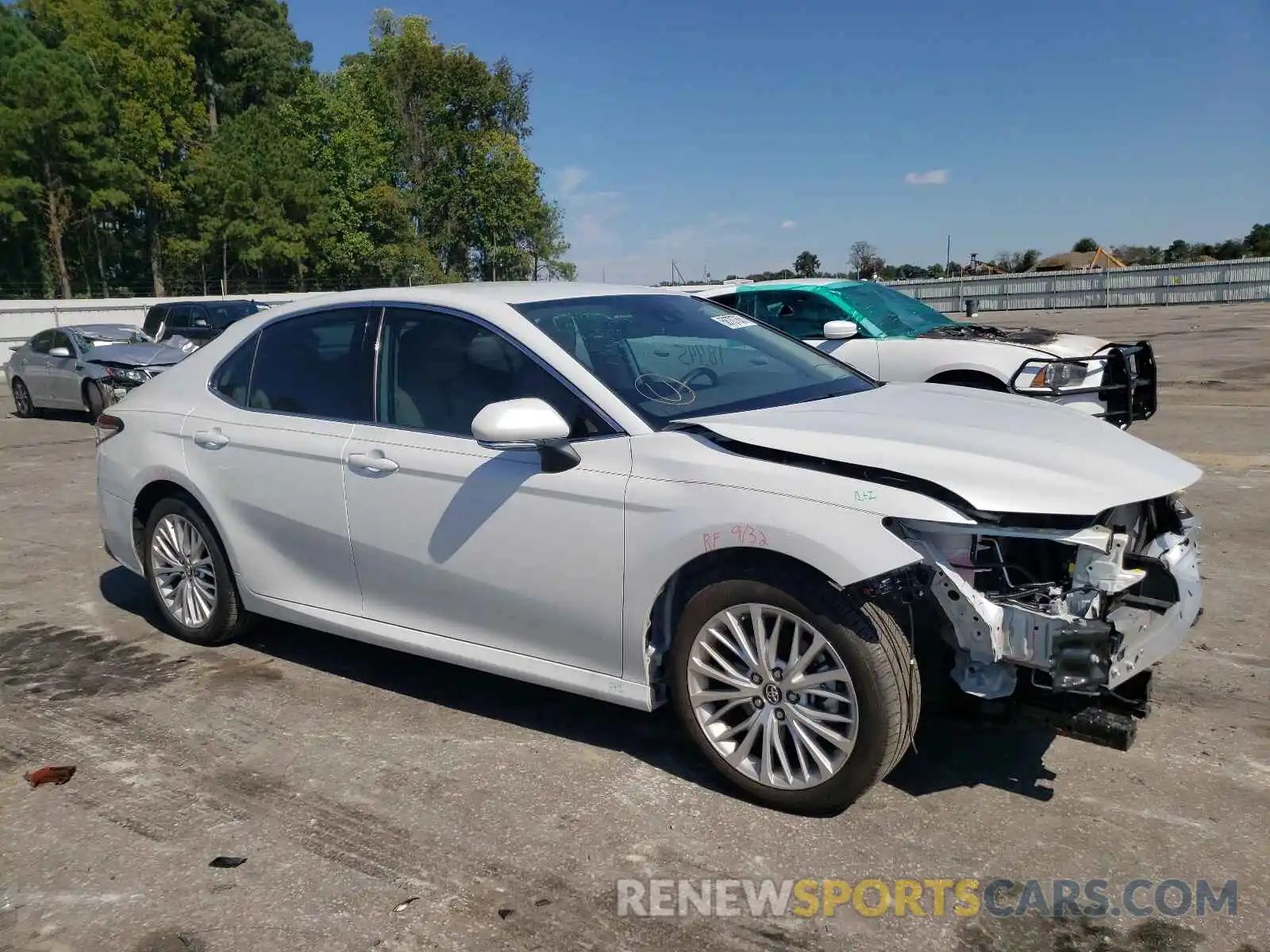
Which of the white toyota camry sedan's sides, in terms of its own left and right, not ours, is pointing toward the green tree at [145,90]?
back

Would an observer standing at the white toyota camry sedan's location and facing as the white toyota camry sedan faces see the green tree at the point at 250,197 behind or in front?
behind

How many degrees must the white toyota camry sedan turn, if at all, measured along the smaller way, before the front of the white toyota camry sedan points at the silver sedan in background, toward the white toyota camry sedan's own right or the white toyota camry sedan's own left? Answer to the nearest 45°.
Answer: approximately 180°

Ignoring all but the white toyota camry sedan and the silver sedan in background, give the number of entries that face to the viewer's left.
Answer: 0

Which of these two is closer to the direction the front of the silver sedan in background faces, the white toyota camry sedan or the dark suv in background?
the white toyota camry sedan

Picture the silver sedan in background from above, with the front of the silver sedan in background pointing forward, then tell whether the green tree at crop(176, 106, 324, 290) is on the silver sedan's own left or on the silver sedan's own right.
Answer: on the silver sedan's own left

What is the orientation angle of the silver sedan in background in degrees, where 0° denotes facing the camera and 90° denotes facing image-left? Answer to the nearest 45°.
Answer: approximately 315°

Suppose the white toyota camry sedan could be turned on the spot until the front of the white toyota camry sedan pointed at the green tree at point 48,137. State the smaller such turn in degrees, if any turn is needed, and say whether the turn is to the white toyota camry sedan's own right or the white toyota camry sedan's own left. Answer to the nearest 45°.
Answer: approximately 180°

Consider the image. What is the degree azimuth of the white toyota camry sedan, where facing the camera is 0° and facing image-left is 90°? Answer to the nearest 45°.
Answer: approximately 315°

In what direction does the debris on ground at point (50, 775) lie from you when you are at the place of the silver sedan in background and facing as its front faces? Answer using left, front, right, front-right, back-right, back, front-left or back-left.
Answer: front-right

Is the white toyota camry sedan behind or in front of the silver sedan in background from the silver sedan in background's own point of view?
in front
